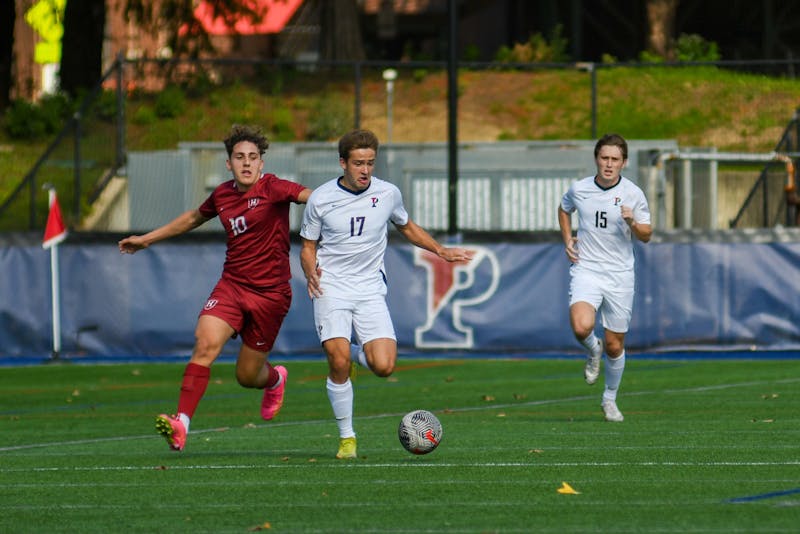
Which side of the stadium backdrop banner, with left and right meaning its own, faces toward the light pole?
back

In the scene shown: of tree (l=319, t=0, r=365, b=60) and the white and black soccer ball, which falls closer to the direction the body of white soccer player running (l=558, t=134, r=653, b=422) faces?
the white and black soccer ball

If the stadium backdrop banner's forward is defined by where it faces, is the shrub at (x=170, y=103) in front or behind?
behind

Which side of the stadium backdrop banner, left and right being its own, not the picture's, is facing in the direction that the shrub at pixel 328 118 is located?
back

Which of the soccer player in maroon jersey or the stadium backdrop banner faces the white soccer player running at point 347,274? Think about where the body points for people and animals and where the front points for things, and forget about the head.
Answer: the stadium backdrop banner

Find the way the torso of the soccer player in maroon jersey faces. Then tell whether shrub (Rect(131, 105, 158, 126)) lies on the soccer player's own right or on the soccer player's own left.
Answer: on the soccer player's own right

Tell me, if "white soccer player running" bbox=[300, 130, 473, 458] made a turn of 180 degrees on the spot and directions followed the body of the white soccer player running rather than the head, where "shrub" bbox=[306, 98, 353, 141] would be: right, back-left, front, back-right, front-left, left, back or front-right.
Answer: front

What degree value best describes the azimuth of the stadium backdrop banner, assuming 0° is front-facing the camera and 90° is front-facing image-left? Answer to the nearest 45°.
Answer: approximately 0°
